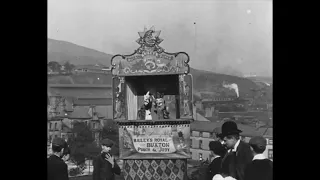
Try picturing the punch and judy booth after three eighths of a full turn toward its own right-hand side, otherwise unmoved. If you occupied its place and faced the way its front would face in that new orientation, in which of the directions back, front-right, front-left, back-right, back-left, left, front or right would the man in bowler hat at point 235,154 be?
back-right

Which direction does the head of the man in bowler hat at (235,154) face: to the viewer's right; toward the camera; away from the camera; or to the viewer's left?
to the viewer's left

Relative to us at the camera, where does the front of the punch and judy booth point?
facing the viewer

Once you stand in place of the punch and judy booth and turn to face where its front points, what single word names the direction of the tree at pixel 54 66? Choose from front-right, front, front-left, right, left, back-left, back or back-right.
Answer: back

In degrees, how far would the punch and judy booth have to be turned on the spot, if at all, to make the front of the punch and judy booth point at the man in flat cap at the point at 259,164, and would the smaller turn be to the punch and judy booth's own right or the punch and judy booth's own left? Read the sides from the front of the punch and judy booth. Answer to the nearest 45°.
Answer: approximately 90° to the punch and judy booth's own left
